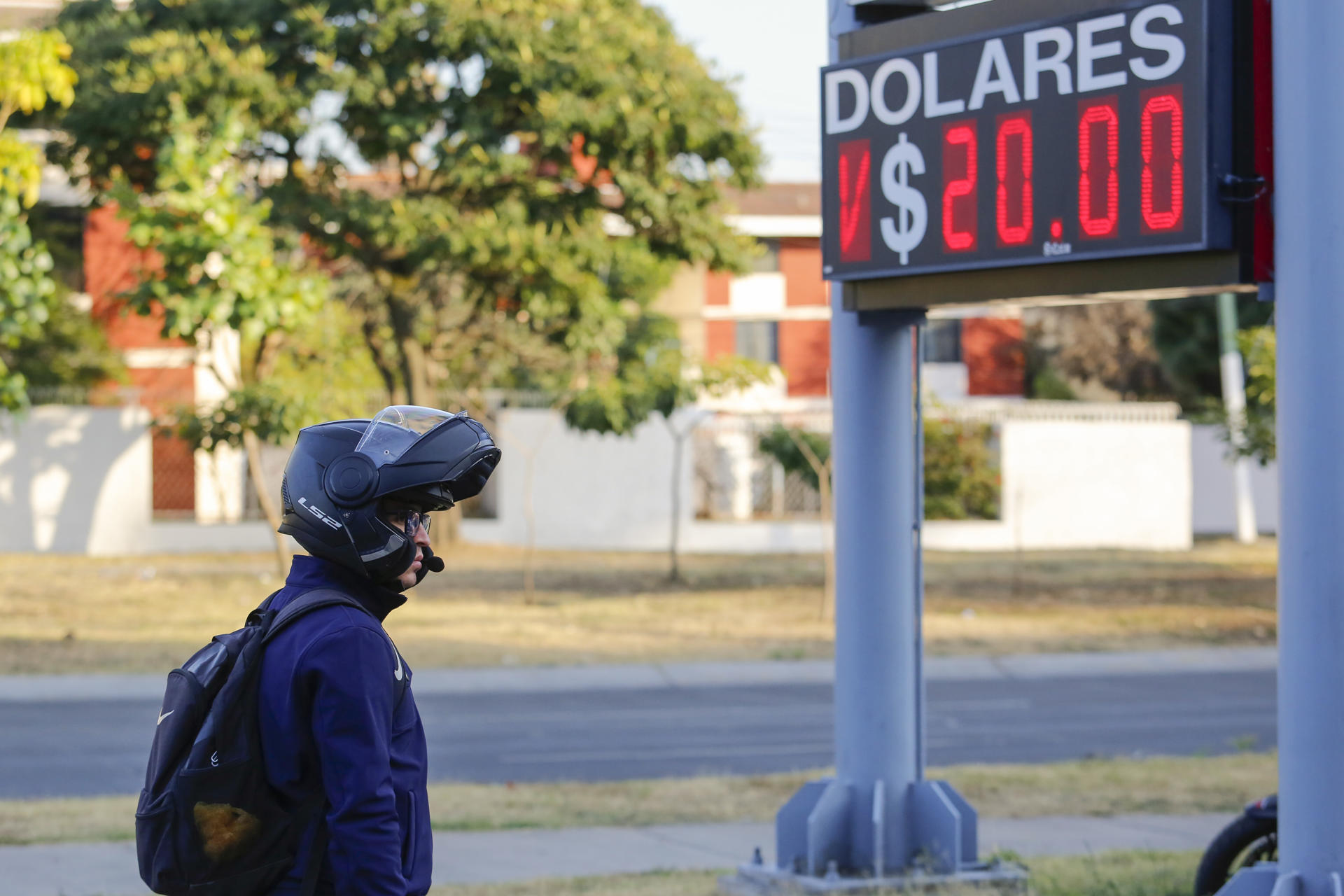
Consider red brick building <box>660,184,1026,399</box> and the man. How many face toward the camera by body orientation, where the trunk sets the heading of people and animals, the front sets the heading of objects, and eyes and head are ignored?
1

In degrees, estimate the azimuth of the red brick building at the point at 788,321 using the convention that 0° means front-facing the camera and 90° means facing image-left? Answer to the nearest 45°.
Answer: approximately 0°

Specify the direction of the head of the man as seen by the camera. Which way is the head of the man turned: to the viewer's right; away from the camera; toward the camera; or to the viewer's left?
to the viewer's right

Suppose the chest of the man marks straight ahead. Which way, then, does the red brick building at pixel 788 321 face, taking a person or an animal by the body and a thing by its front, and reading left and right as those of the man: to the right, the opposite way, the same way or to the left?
to the right

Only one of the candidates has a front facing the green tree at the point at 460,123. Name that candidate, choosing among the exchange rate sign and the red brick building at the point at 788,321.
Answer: the red brick building

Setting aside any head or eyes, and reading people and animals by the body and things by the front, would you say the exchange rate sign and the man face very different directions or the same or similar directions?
very different directions

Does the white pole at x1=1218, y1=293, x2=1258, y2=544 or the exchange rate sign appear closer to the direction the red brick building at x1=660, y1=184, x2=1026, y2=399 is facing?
the exchange rate sign

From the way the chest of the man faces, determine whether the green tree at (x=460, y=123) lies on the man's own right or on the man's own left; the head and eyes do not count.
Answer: on the man's own left

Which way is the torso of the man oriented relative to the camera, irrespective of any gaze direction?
to the viewer's right
